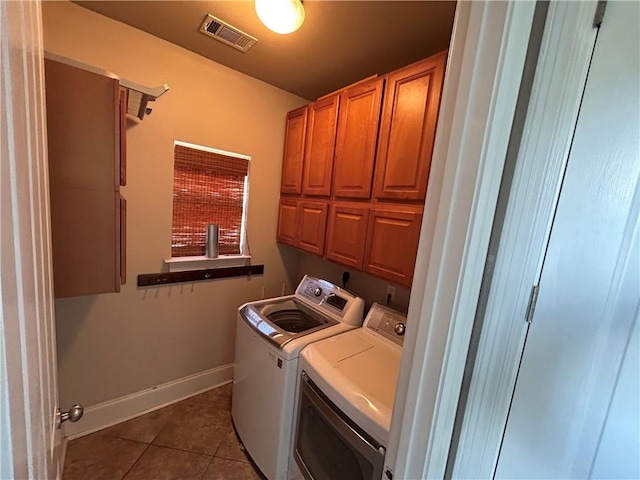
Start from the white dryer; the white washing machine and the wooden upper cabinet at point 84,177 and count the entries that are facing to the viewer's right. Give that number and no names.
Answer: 1

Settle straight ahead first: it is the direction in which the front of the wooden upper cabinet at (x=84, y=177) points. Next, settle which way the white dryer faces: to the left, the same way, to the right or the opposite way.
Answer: the opposite way

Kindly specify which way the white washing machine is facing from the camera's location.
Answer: facing the viewer and to the left of the viewer

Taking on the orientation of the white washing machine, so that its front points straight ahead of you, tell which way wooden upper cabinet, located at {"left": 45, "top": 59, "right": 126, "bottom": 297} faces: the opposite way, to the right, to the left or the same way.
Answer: the opposite way

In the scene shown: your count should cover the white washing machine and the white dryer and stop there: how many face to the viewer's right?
0

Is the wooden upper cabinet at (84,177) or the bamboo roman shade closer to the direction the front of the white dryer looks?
the wooden upper cabinet

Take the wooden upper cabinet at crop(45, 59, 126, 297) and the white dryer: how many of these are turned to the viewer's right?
1

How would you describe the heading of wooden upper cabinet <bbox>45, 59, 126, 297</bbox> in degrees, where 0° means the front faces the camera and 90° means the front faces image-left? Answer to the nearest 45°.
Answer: approximately 270°

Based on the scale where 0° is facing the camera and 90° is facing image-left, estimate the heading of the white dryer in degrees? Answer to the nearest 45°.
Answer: approximately 45°
